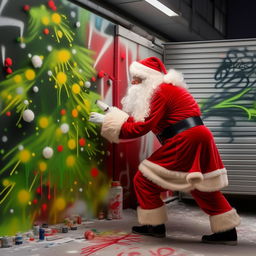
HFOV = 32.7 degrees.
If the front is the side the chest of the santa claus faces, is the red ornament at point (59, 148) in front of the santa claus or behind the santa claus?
in front

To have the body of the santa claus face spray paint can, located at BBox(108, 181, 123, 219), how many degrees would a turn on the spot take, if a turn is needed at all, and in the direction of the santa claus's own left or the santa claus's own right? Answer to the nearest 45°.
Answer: approximately 45° to the santa claus's own right

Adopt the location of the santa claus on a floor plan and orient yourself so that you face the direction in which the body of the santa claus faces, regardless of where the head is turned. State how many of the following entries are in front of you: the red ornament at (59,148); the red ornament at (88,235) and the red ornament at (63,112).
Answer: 3

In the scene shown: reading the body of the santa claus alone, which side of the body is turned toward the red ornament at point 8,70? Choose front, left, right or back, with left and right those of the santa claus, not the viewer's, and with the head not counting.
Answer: front

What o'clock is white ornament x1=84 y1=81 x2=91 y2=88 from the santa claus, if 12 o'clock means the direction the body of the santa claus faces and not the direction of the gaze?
The white ornament is roughly at 1 o'clock from the santa claus.

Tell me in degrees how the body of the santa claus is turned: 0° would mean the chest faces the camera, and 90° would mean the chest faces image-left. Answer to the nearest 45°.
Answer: approximately 90°

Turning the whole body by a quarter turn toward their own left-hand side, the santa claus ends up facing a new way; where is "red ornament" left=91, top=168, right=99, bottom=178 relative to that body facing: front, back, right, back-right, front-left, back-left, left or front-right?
back-right

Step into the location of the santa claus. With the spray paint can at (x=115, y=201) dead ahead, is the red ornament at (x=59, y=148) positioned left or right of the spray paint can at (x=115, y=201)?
left

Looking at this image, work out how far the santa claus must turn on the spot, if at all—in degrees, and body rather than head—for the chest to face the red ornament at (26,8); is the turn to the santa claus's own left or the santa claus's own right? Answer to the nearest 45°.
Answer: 0° — they already face it
